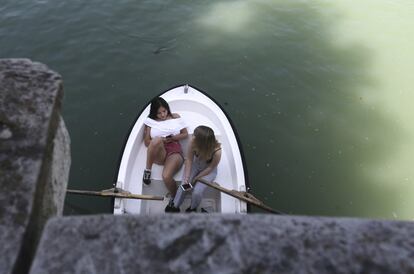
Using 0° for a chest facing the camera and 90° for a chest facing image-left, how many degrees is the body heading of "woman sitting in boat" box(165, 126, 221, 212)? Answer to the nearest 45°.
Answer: approximately 45°

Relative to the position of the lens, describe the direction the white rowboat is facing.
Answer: facing away from the viewer

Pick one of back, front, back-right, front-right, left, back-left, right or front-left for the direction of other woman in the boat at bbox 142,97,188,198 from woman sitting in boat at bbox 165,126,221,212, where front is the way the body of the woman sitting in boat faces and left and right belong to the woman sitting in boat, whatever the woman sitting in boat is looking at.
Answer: right
